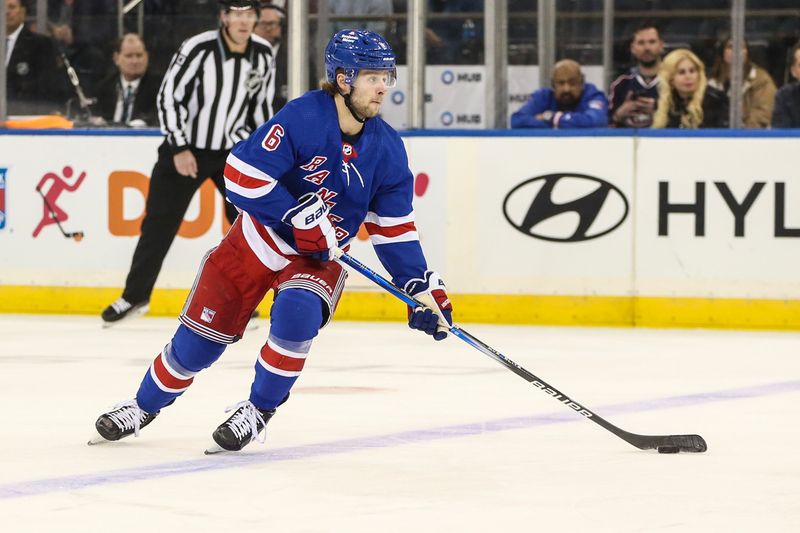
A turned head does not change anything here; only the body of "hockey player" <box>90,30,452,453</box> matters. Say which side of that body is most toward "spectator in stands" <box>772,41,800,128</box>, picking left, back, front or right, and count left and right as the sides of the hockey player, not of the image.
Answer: left

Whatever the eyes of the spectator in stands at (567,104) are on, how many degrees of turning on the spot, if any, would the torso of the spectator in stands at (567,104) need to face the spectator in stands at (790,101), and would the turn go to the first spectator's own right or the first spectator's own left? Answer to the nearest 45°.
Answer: approximately 90° to the first spectator's own left

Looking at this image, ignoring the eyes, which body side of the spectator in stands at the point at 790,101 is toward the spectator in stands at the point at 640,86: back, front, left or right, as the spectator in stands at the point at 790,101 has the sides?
right

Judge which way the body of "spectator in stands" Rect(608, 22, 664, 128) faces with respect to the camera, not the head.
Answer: toward the camera

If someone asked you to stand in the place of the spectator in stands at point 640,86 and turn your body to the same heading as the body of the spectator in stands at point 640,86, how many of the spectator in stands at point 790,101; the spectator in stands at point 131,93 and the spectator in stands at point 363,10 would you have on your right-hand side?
2

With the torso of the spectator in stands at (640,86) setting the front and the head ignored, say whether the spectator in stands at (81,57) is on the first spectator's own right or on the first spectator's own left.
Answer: on the first spectator's own right

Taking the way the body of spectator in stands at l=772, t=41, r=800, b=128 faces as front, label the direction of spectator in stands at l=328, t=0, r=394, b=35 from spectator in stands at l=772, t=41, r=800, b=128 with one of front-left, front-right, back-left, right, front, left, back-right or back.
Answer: right

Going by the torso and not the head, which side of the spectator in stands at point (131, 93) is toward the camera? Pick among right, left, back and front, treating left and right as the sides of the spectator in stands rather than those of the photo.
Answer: front

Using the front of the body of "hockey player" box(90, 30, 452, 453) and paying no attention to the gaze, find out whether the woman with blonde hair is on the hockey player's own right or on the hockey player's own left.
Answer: on the hockey player's own left

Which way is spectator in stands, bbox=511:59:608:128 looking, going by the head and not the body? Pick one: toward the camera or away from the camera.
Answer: toward the camera

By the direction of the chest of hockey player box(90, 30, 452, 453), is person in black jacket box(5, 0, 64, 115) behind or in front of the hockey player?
behind

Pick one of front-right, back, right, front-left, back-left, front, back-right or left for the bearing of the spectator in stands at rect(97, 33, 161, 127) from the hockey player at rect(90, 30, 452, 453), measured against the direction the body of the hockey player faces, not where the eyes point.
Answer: back-left

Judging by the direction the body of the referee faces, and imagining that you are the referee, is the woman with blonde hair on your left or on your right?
on your left

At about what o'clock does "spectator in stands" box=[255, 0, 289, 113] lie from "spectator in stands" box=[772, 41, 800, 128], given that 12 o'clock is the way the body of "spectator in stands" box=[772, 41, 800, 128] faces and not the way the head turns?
"spectator in stands" box=[255, 0, 289, 113] is roughly at 3 o'clock from "spectator in stands" box=[772, 41, 800, 128].

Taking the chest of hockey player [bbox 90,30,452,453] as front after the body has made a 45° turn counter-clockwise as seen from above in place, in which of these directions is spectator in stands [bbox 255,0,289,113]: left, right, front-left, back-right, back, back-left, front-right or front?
left

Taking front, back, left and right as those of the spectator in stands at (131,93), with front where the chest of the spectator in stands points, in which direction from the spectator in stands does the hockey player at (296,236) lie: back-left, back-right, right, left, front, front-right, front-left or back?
front

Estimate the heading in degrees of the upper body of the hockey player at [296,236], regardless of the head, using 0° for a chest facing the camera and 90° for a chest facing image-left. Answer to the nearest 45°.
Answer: approximately 315°

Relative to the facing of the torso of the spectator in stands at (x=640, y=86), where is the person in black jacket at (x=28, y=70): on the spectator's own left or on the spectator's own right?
on the spectator's own right

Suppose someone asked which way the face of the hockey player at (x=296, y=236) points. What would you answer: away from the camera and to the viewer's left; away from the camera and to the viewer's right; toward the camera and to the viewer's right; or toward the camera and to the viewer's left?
toward the camera and to the viewer's right

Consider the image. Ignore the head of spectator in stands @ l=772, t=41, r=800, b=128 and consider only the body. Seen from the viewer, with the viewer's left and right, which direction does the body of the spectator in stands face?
facing the viewer

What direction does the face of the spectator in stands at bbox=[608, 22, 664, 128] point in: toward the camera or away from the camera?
toward the camera

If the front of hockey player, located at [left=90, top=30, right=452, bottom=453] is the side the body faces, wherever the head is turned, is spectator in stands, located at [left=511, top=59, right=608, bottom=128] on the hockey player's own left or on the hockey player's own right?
on the hockey player's own left
